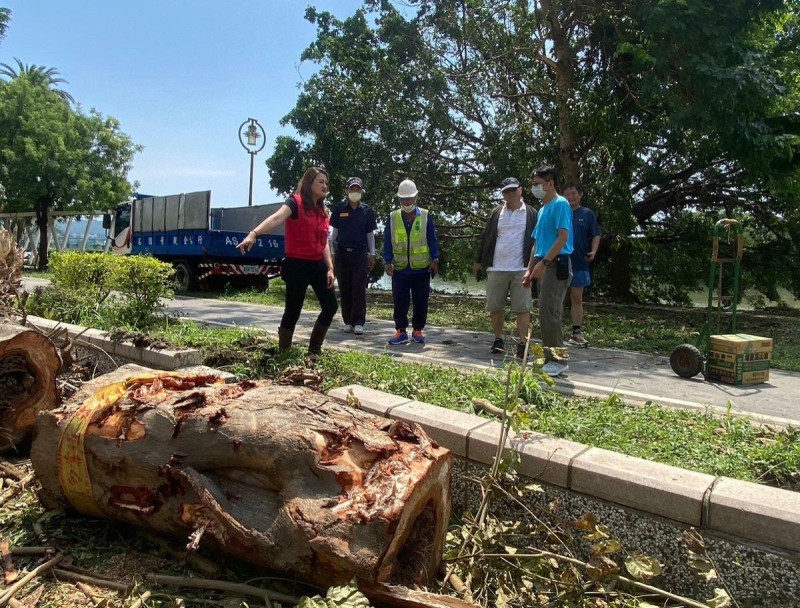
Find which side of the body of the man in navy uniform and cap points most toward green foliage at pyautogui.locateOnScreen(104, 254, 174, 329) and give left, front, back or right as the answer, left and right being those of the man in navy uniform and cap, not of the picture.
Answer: right

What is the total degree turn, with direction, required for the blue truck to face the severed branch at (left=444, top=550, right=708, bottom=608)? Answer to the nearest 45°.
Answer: approximately 135° to its left

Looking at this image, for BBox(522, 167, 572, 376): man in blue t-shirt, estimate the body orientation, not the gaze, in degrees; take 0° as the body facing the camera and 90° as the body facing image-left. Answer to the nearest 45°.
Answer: approximately 45°

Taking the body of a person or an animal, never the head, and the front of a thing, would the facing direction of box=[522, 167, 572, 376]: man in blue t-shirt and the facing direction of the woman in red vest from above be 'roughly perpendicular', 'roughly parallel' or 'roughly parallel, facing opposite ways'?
roughly perpendicular

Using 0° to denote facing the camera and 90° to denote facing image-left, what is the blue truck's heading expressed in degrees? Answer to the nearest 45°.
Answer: approximately 135°

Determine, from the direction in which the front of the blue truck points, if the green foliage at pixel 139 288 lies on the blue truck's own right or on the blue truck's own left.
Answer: on the blue truck's own left

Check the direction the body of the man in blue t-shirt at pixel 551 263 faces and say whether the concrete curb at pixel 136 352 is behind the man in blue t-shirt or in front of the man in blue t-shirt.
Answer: in front

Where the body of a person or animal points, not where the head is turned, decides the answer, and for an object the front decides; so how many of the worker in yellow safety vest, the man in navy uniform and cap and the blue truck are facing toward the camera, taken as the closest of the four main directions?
2

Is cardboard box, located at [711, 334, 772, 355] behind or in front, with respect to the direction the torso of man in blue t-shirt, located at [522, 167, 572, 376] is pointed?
behind

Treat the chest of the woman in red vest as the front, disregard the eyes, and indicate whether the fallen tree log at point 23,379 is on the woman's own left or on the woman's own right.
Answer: on the woman's own right
